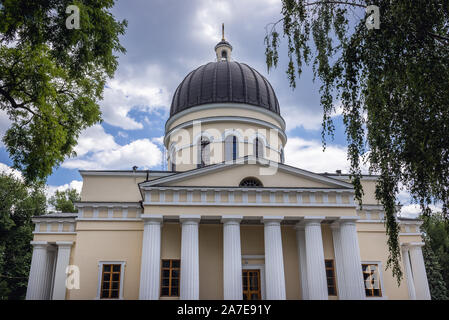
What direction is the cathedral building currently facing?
toward the camera
